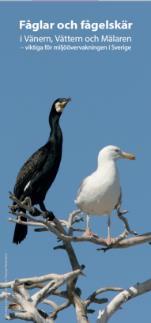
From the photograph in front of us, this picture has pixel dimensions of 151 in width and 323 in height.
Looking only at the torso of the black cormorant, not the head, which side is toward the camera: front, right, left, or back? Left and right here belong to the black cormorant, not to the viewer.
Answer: right
